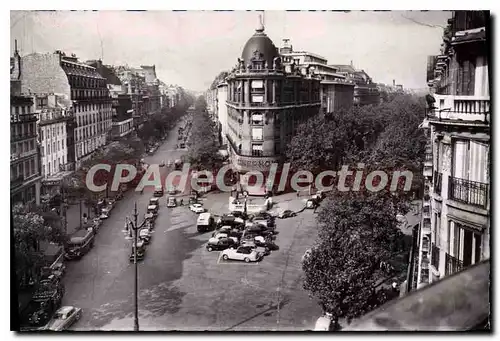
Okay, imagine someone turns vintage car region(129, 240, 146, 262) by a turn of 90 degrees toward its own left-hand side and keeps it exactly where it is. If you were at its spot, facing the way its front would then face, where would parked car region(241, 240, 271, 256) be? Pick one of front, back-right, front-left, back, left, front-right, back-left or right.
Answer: front-left

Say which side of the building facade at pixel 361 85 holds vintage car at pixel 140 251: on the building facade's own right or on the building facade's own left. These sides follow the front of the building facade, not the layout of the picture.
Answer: on the building facade's own right

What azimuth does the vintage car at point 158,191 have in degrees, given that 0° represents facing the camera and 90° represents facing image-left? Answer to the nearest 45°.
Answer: approximately 0°

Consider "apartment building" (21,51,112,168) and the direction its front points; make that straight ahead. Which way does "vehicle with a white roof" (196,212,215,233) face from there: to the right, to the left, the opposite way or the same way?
to the right

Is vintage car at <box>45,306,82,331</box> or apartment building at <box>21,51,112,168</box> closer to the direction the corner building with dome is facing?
the vintage car

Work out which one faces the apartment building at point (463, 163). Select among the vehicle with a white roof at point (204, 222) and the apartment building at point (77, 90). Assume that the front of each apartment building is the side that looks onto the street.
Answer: the apartment building at point (77, 90)

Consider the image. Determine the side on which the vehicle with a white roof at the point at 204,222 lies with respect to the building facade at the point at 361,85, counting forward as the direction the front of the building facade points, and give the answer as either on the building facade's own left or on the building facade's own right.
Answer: on the building facade's own right

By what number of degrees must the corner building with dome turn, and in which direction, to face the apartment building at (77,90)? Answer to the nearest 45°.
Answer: approximately 90° to its right

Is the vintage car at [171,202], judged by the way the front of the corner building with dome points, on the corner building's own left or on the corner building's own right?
on the corner building's own right
